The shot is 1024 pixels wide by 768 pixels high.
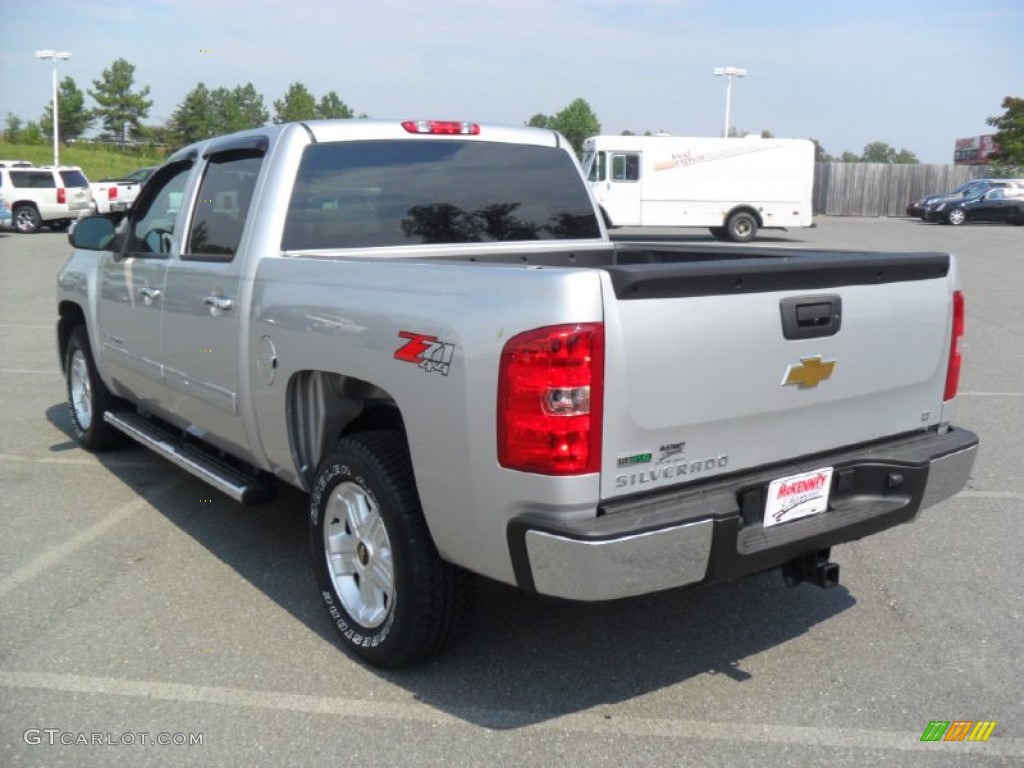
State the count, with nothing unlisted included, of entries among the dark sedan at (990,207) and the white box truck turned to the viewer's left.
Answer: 2

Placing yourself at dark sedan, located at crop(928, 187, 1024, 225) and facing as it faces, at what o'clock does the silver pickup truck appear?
The silver pickup truck is roughly at 9 o'clock from the dark sedan.

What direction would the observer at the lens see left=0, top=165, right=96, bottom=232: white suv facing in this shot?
facing away from the viewer and to the left of the viewer

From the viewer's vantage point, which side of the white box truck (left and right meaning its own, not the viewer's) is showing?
left

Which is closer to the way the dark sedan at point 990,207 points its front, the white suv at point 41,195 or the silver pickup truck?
the white suv

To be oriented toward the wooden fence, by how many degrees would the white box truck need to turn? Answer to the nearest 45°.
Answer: approximately 90° to its right

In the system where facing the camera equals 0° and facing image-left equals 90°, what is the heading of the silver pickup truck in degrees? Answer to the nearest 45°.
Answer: approximately 135°

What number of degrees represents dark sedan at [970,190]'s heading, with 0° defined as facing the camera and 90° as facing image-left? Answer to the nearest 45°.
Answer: approximately 45°

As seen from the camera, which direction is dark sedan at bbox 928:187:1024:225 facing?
to the viewer's left
